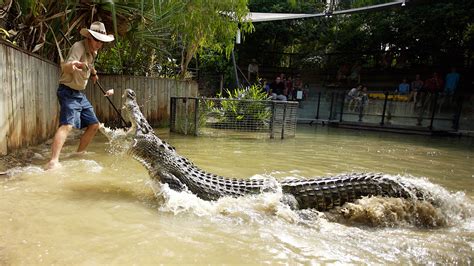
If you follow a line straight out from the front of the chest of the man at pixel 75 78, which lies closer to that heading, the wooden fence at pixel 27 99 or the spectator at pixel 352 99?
the spectator

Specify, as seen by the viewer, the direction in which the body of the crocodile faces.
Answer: to the viewer's left

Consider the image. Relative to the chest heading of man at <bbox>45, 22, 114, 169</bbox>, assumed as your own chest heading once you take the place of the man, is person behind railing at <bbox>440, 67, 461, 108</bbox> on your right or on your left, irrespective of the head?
on your left

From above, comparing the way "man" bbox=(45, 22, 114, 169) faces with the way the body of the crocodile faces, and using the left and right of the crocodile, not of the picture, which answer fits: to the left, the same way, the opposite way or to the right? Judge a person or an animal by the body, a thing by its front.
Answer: the opposite way

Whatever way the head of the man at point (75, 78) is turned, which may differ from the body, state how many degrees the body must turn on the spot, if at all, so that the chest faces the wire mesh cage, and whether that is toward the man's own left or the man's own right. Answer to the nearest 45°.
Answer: approximately 90° to the man's own left

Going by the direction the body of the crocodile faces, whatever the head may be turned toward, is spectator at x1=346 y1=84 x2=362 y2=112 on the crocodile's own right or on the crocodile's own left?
on the crocodile's own right

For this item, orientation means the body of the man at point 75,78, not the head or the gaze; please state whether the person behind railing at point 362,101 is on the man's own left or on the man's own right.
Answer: on the man's own left

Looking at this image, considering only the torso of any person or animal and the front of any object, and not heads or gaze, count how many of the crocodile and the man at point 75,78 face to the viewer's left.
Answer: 1

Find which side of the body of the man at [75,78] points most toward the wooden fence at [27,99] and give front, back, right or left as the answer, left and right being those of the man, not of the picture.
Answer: back

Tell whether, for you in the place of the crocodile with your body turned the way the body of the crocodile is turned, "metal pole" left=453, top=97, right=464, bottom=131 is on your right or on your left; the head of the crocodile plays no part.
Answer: on your right

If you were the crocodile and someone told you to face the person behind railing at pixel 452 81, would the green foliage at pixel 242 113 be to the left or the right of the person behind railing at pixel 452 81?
left

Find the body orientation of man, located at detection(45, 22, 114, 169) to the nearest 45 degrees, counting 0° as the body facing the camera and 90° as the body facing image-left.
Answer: approximately 315°

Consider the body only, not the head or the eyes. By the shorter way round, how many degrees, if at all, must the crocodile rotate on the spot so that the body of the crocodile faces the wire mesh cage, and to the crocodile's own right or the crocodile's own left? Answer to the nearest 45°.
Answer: approximately 90° to the crocodile's own right
